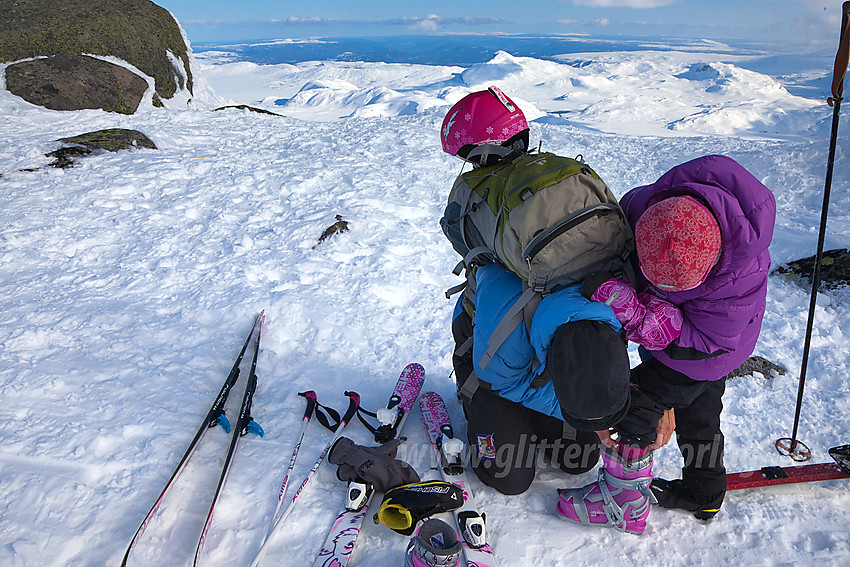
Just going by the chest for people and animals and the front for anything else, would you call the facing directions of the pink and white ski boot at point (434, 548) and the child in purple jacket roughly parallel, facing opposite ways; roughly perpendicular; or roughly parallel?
roughly perpendicular

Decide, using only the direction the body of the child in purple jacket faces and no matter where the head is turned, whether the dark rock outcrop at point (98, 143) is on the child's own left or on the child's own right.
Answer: on the child's own right

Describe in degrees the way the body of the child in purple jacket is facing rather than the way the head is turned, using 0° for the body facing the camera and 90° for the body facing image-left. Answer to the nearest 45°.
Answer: approximately 45°
